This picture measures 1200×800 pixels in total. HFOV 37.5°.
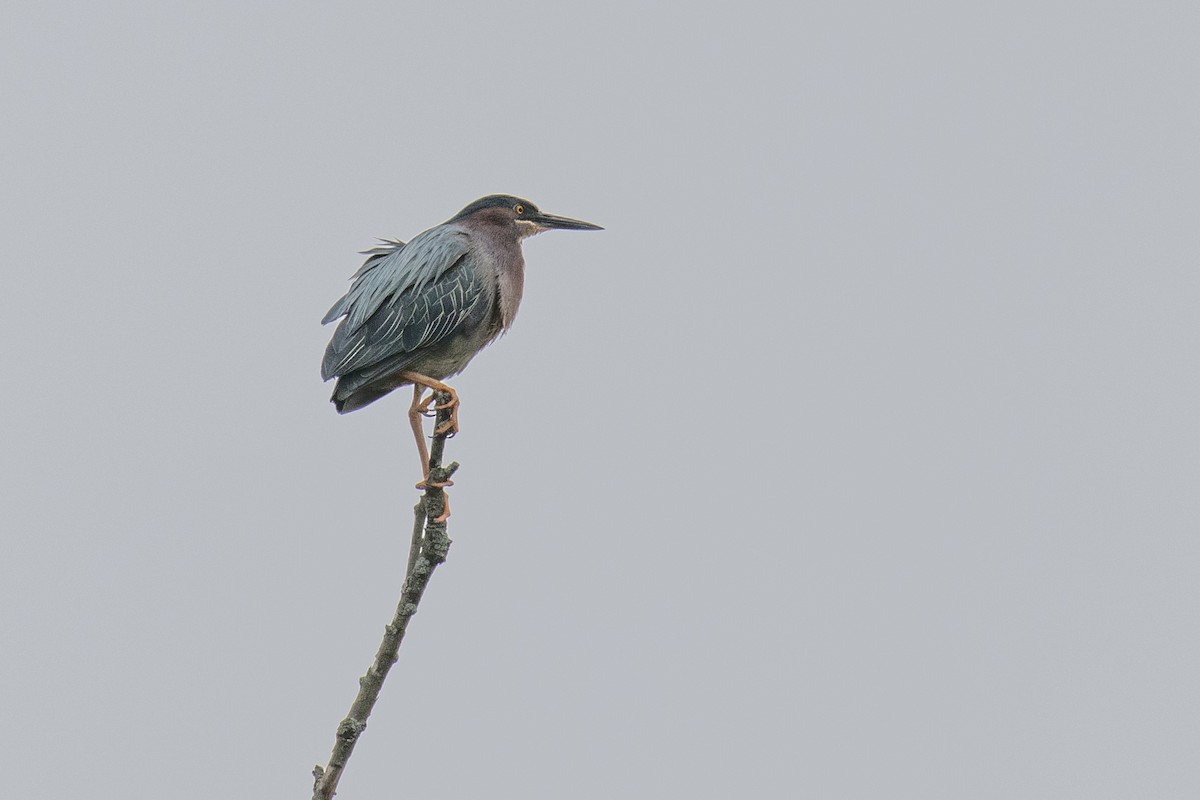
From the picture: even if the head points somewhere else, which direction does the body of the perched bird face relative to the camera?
to the viewer's right
